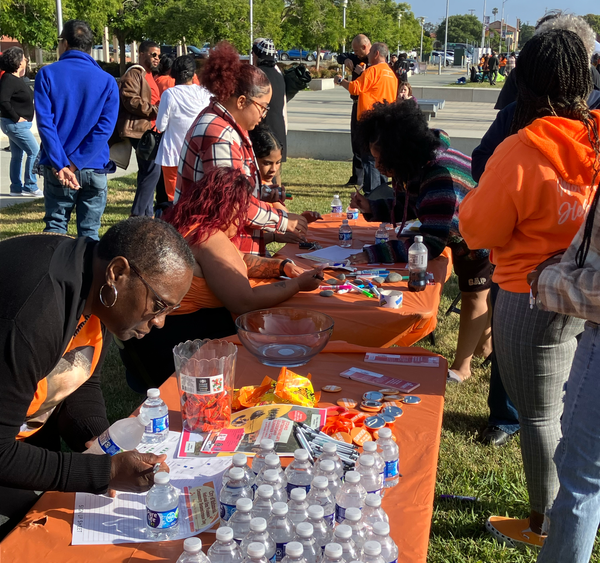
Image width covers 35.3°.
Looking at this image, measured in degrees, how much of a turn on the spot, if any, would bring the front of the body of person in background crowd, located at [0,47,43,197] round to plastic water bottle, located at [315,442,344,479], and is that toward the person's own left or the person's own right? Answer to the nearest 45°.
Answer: approximately 90° to the person's own right

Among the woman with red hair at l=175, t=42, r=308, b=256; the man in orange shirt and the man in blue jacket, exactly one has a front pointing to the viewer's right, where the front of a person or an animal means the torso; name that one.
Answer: the woman with red hair

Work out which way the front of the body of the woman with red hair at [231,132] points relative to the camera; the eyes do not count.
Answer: to the viewer's right

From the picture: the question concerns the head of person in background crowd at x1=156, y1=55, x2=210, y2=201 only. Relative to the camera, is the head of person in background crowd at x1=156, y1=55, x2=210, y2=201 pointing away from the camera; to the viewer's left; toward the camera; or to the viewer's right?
away from the camera

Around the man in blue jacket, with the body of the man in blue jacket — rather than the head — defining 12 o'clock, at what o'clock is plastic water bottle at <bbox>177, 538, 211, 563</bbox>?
The plastic water bottle is roughly at 6 o'clock from the man in blue jacket.

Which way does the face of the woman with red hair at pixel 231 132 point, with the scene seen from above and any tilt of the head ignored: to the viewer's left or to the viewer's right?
to the viewer's right

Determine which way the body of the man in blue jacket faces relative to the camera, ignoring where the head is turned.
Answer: away from the camera

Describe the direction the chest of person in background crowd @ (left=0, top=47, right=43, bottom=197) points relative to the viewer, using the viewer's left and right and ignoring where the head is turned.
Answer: facing to the right of the viewer

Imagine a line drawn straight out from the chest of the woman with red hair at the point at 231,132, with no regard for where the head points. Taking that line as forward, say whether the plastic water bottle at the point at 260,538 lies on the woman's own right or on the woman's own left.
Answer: on the woman's own right

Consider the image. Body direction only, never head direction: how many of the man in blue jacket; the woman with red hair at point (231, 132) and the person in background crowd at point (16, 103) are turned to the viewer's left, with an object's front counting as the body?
0

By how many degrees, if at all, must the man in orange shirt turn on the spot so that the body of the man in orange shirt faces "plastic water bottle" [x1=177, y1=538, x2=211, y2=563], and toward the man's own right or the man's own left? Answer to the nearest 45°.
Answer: approximately 135° to the man's own left

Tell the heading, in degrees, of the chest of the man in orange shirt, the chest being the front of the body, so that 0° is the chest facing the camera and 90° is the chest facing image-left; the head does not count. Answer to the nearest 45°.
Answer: approximately 135°

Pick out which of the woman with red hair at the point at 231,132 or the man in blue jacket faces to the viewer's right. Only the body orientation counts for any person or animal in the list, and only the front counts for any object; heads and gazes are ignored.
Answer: the woman with red hair

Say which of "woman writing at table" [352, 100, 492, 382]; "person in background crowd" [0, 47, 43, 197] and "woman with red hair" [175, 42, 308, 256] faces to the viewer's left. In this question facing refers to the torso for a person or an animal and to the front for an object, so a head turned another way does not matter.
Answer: the woman writing at table

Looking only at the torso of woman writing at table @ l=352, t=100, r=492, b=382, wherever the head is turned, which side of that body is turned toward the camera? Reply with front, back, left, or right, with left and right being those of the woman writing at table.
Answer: left

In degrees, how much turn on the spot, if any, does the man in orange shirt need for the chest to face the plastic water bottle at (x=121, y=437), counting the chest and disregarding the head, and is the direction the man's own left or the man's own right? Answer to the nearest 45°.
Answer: approximately 135° to the man's own left

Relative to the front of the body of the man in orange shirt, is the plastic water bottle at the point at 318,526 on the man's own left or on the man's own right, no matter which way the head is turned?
on the man's own left
